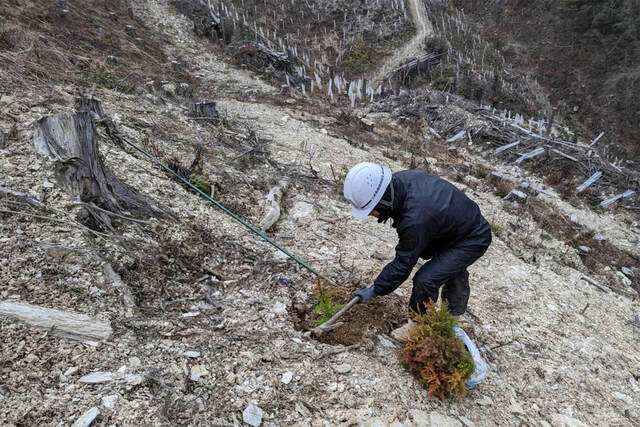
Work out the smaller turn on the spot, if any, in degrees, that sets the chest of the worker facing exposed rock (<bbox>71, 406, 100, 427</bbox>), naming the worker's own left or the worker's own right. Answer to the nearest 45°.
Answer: approximately 45° to the worker's own left

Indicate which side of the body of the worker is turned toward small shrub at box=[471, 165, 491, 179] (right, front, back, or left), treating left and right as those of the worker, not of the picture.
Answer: right

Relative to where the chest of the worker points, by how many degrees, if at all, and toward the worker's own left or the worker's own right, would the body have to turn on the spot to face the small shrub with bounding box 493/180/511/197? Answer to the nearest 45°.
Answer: approximately 90° to the worker's own right

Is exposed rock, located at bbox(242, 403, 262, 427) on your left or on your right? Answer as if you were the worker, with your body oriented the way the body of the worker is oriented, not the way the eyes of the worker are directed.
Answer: on your left

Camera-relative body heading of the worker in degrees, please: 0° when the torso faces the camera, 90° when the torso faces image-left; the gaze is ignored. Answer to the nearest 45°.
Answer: approximately 90°

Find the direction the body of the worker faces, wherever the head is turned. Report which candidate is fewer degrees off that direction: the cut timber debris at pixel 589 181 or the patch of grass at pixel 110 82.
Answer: the patch of grass

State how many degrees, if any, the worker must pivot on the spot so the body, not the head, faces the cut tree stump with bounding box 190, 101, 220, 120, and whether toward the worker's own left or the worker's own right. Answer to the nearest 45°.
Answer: approximately 45° to the worker's own right

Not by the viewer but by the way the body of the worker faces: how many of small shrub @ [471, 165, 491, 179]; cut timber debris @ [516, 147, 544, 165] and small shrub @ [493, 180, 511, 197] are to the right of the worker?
3

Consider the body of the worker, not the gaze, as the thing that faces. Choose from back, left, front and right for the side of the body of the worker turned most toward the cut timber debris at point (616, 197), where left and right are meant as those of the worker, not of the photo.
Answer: right

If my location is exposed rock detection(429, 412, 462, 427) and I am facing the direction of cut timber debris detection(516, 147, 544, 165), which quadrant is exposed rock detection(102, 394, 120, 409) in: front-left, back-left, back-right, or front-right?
back-left

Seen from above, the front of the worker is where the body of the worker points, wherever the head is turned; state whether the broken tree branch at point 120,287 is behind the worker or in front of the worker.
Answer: in front
